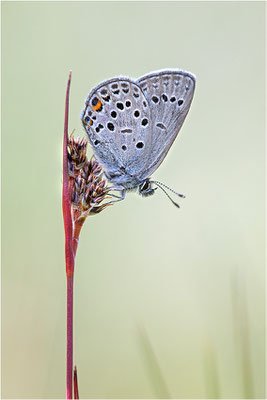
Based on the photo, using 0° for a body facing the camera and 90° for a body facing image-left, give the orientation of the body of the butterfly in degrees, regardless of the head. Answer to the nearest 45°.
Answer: approximately 270°
